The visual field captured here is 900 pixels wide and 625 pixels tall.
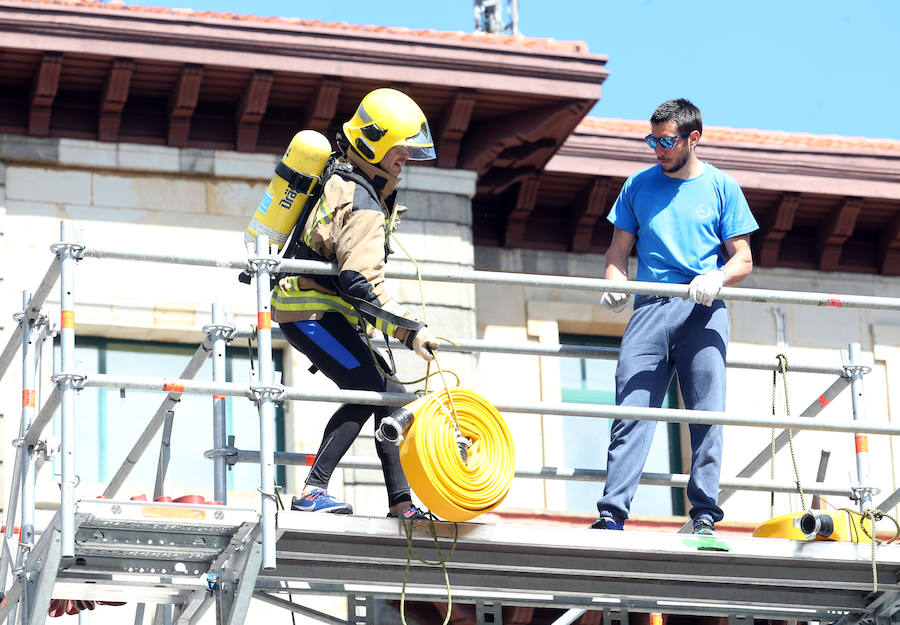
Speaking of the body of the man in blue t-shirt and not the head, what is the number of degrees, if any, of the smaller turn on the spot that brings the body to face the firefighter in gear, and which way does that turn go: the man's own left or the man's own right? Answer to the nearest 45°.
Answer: approximately 45° to the man's own right

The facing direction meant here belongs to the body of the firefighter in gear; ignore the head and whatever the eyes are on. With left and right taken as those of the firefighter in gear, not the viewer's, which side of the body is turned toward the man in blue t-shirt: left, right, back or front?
front

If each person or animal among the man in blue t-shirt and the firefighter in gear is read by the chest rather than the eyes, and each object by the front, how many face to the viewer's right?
1

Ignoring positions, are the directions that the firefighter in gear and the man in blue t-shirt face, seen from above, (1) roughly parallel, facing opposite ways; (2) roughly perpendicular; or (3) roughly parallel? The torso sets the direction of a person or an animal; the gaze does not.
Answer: roughly perpendicular

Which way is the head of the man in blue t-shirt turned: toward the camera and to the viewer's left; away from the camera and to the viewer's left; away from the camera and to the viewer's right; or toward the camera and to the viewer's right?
toward the camera and to the viewer's left

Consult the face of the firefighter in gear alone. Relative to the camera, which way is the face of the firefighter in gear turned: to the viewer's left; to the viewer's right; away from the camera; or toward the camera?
to the viewer's right

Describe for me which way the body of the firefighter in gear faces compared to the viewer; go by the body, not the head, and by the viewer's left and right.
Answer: facing to the right of the viewer

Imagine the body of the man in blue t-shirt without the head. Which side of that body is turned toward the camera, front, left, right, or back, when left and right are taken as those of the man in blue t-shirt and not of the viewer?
front
